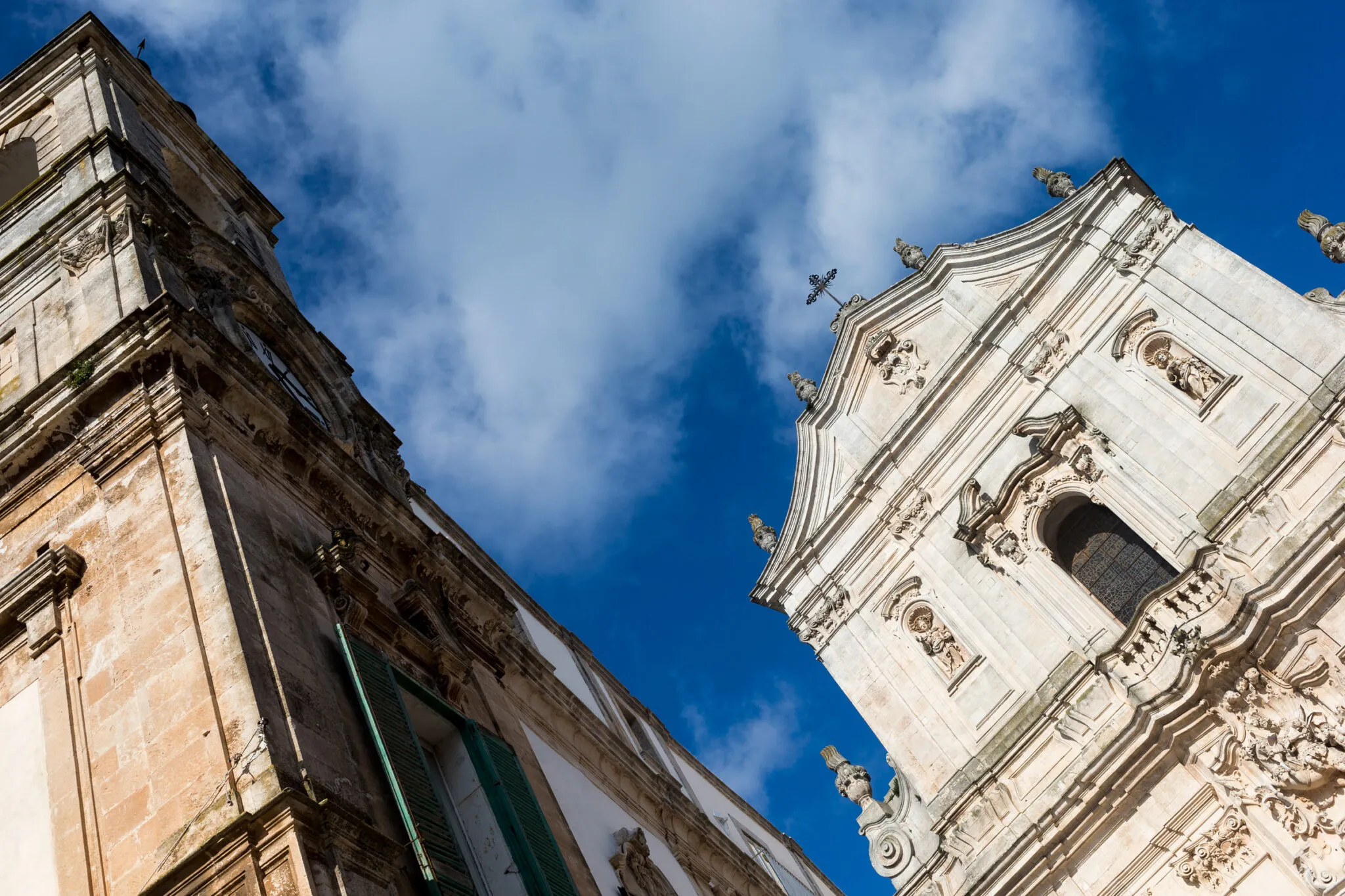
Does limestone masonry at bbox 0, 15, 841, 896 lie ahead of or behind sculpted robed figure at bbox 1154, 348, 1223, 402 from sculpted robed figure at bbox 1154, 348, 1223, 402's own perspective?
ahead

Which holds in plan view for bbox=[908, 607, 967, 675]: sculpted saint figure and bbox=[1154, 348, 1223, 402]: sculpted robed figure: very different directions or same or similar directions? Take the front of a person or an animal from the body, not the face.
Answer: same or similar directions

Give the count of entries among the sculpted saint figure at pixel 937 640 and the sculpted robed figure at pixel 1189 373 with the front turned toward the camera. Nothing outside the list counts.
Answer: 2

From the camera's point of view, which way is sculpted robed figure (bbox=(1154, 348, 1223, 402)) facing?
toward the camera

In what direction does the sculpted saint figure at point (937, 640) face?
toward the camera

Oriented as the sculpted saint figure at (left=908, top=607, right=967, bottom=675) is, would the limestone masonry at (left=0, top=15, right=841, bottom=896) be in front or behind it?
in front

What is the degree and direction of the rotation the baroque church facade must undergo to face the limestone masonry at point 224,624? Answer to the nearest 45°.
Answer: approximately 45° to its right

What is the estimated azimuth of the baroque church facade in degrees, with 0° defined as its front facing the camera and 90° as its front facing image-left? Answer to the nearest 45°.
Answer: approximately 0°

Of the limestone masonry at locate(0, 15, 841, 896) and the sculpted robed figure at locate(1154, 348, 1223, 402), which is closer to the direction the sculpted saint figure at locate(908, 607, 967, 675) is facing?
the limestone masonry

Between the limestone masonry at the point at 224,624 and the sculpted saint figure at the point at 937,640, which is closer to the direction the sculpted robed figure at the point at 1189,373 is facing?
the limestone masonry

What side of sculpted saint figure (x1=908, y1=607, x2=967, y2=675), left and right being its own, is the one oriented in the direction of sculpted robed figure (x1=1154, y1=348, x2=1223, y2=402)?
left

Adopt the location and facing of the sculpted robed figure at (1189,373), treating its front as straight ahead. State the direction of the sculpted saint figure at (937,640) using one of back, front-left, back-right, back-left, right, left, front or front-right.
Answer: right
